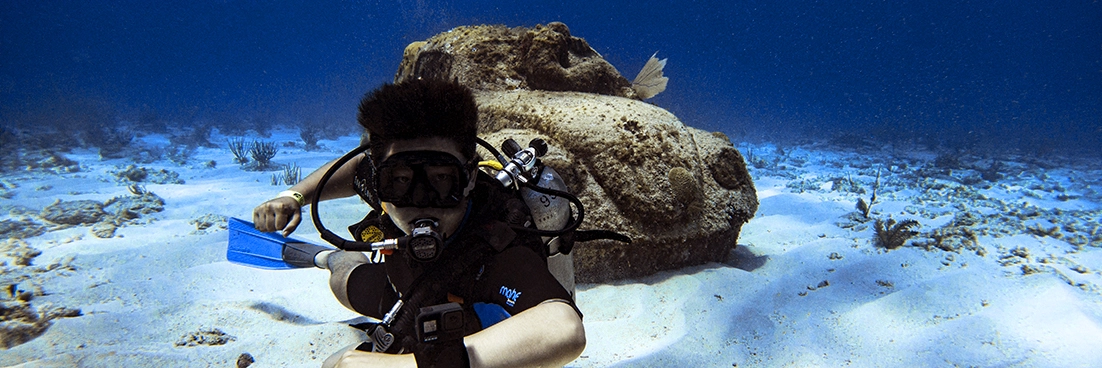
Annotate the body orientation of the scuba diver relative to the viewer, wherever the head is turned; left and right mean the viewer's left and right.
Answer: facing the viewer

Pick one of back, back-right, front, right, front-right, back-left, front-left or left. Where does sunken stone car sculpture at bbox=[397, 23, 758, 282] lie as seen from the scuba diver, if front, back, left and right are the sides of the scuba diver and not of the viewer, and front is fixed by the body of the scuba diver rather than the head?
back-left

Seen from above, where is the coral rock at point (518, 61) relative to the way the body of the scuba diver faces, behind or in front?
behind

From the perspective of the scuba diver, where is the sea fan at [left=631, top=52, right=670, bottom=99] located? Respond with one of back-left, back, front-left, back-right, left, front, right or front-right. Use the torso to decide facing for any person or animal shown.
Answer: back-left

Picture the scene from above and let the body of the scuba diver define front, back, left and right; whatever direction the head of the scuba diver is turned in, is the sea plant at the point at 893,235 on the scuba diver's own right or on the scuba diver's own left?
on the scuba diver's own left

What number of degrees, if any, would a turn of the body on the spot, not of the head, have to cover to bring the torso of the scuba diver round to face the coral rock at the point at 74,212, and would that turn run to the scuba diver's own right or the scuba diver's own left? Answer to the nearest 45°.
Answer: approximately 135° to the scuba diver's own right
